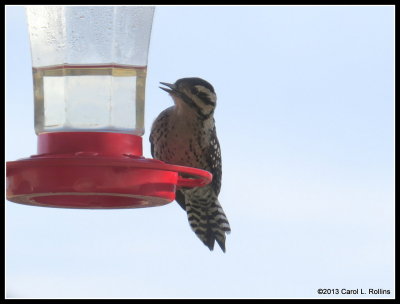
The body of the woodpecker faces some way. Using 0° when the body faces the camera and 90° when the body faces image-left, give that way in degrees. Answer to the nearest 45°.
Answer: approximately 45°
